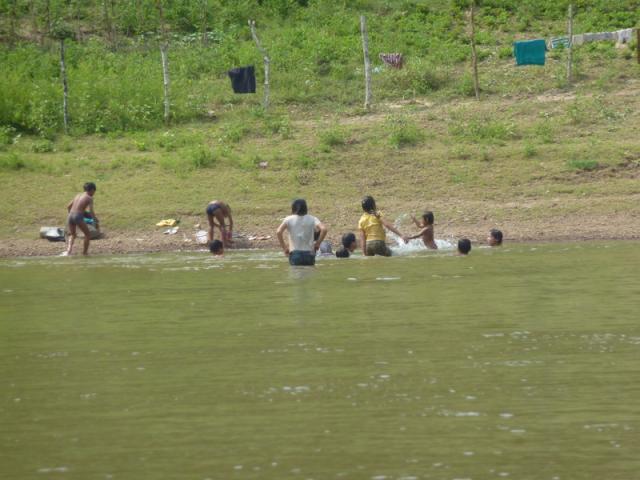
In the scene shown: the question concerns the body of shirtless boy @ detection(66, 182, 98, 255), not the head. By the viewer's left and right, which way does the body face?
facing away from the viewer and to the right of the viewer

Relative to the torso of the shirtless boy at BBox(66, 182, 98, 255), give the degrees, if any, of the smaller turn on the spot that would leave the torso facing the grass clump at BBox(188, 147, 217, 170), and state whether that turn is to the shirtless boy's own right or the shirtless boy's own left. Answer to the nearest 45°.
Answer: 0° — they already face it

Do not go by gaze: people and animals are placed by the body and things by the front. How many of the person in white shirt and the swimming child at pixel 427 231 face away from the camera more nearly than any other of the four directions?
1

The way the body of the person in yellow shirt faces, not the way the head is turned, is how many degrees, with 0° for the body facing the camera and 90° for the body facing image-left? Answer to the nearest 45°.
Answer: approximately 225°

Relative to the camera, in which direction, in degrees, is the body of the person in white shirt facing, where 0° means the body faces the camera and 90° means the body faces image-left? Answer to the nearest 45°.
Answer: approximately 180°

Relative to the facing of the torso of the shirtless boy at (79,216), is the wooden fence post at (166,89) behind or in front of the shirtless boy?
in front

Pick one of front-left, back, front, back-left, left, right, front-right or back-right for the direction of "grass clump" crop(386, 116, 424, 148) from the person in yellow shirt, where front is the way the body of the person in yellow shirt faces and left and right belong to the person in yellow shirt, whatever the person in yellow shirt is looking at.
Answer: front-left

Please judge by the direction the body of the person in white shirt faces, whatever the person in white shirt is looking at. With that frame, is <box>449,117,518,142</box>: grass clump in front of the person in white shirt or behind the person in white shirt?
in front

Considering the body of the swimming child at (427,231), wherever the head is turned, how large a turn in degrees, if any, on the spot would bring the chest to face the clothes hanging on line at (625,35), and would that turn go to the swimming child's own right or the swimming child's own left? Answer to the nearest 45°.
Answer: approximately 135° to the swimming child's own right

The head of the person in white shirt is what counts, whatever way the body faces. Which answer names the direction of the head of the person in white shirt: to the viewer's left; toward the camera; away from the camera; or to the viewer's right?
away from the camera

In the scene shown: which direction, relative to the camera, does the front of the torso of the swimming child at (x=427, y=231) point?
to the viewer's left
